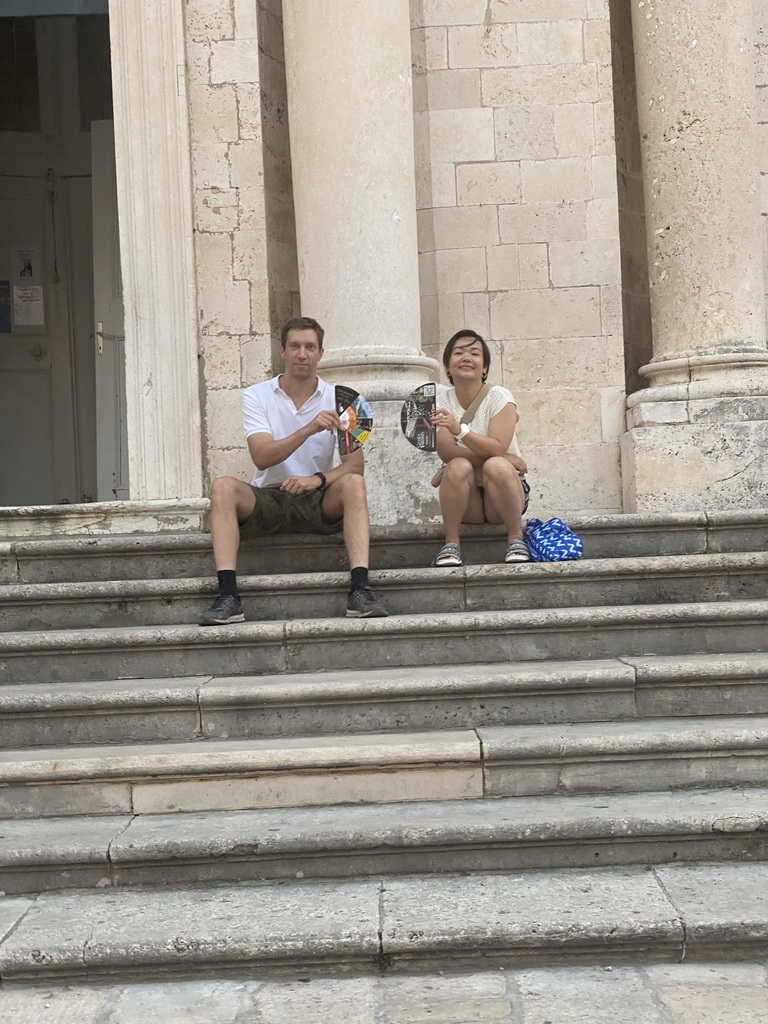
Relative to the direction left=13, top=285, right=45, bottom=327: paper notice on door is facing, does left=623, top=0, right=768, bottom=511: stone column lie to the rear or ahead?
ahead

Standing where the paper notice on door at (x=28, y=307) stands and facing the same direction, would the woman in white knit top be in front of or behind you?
in front
